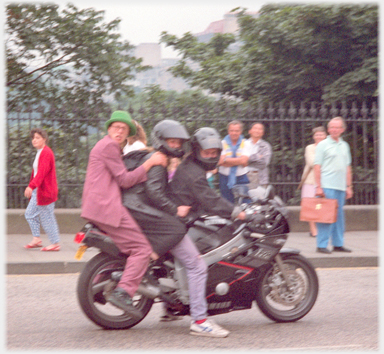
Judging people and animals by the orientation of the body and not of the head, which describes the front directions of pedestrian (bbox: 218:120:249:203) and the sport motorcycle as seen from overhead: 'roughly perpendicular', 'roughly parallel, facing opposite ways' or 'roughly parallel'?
roughly perpendicular

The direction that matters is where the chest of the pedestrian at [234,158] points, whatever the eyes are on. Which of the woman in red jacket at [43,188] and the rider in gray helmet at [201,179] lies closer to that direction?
the rider in gray helmet

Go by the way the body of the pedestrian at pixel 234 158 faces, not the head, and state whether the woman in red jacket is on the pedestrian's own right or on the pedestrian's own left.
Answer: on the pedestrian's own right

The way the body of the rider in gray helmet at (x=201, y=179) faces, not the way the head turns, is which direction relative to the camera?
to the viewer's right

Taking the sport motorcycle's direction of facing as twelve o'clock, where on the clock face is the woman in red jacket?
The woman in red jacket is roughly at 8 o'clock from the sport motorcycle.

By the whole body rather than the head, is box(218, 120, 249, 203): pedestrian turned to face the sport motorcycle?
yes

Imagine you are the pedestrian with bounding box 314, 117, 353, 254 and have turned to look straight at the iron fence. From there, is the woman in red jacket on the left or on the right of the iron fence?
left

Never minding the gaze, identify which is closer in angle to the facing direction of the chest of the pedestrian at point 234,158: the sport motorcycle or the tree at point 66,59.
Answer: the sport motorcycle

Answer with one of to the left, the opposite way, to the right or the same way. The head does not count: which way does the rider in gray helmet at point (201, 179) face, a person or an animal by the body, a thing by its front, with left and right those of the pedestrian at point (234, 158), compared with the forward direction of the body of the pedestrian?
to the left

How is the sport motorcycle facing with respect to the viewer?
to the viewer's right
